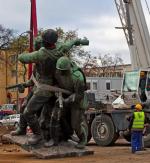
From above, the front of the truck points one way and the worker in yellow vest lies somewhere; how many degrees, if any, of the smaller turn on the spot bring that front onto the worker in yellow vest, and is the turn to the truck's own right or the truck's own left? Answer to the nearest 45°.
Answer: approximately 90° to the truck's own left

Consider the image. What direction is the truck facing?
to the viewer's left
